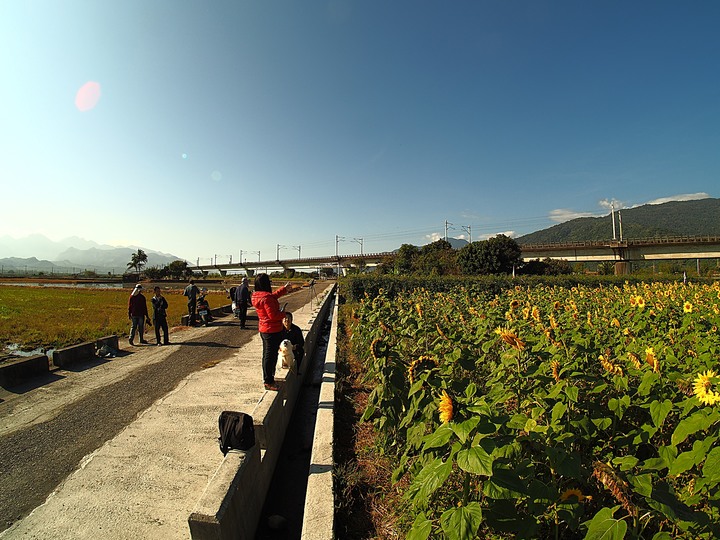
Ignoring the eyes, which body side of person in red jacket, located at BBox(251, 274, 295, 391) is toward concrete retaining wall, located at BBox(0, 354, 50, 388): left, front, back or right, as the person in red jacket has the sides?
left

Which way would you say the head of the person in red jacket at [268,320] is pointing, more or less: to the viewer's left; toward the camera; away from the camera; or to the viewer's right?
away from the camera

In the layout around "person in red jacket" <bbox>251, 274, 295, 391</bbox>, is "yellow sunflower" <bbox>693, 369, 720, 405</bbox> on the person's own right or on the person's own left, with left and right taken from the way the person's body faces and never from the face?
on the person's own right

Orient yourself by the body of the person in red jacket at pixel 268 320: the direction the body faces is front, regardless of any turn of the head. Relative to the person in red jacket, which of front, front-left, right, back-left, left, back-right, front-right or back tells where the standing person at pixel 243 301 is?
front-left

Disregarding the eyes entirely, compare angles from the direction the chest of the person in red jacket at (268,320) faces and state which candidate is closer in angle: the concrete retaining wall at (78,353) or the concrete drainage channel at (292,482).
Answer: the concrete retaining wall

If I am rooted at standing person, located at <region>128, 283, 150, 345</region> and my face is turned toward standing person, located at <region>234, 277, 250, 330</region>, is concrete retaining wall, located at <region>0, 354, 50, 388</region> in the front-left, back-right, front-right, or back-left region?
back-right

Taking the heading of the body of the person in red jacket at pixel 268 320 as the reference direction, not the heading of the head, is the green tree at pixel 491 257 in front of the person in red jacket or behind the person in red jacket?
in front

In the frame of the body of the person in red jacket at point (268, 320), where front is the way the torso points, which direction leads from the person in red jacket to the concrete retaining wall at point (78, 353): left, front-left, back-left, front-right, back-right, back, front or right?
left

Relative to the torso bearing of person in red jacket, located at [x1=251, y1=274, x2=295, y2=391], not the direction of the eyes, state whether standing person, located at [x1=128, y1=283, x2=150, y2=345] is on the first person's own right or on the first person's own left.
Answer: on the first person's own left

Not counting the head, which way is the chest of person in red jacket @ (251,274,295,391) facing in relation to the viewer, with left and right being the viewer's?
facing away from the viewer and to the right of the viewer
